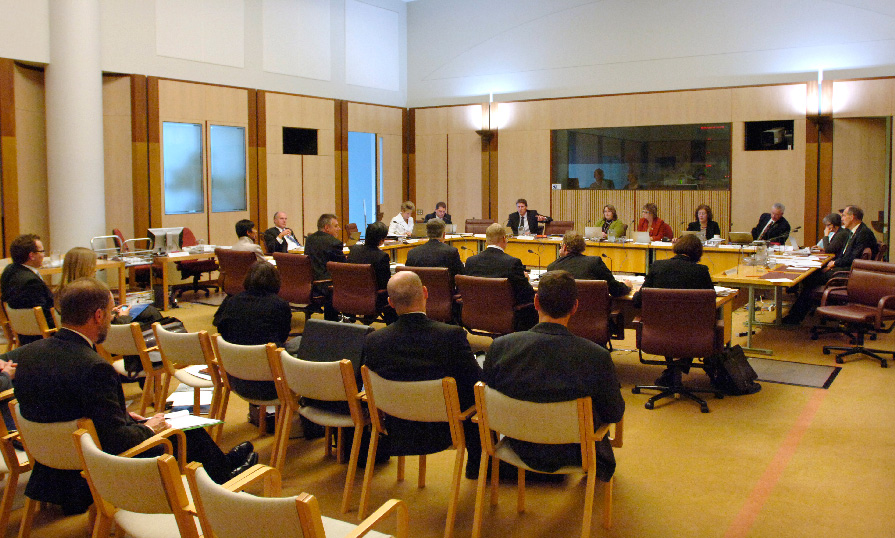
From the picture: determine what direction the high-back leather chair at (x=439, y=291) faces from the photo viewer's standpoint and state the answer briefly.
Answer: facing away from the viewer

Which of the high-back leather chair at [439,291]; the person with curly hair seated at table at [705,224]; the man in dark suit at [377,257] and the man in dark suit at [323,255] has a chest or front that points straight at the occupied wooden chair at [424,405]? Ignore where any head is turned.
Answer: the person with curly hair seated at table

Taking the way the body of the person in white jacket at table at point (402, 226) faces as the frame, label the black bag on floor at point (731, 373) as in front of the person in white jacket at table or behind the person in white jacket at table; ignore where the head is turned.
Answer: in front

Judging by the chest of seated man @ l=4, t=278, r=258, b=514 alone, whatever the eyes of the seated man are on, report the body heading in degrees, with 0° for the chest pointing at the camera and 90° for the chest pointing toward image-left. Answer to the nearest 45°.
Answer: approximately 225°

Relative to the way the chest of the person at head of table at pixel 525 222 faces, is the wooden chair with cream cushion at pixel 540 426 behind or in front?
in front

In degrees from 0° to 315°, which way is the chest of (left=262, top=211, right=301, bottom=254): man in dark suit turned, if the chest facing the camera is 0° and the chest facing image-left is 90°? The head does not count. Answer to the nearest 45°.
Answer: approximately 315°

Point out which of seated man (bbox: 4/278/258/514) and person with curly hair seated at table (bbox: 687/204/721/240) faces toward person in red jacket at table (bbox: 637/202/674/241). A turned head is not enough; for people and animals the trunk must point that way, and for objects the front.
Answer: the seated man

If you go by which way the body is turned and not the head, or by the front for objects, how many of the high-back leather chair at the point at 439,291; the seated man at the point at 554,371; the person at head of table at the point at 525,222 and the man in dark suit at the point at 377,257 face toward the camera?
1

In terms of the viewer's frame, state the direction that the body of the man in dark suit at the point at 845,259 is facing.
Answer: to the viewer's left

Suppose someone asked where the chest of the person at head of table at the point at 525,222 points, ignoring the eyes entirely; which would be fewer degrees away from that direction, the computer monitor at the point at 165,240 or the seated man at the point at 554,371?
the seated man

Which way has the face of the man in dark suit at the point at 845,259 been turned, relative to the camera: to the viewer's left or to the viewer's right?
to the viewer's left

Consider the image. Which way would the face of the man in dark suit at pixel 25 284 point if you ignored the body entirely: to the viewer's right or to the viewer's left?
to the viewer's right

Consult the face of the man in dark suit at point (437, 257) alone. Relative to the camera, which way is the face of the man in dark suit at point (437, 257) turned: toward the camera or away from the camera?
away from the camera

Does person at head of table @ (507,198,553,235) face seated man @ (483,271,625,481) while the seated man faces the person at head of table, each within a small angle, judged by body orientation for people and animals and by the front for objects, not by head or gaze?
yes

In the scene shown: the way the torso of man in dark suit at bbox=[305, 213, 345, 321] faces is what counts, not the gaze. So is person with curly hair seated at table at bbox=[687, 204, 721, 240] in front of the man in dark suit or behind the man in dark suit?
in front

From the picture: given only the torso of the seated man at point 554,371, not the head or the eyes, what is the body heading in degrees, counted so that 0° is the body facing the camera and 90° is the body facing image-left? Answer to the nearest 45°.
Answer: approximately 180°

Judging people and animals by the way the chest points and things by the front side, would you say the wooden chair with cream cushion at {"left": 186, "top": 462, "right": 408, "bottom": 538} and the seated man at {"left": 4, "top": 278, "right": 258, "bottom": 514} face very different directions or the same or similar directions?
same or similar directions

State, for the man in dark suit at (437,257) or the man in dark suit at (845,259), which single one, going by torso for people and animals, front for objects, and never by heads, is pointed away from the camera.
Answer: the man in dark suit at (437,257)

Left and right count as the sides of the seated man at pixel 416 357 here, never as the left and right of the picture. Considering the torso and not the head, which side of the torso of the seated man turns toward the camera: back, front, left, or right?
back

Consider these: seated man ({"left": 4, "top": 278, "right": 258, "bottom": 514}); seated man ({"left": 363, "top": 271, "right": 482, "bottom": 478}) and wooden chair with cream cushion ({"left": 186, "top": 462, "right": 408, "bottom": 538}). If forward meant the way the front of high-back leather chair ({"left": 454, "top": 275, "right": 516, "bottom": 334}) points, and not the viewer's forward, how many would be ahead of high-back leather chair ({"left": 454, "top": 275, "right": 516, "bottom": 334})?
0

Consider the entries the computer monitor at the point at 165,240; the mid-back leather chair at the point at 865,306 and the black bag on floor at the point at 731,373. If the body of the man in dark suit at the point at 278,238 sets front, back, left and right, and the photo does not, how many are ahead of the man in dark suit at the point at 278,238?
2
